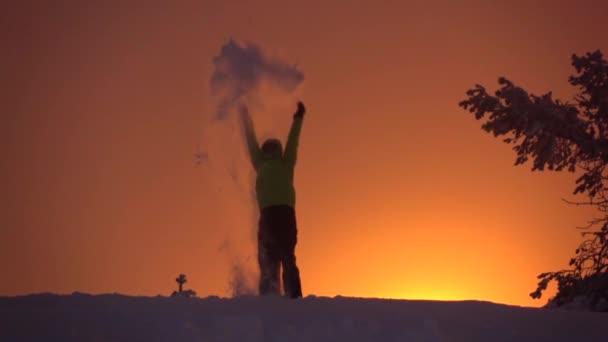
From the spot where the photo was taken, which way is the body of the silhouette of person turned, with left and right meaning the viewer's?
facing away from the viewer
